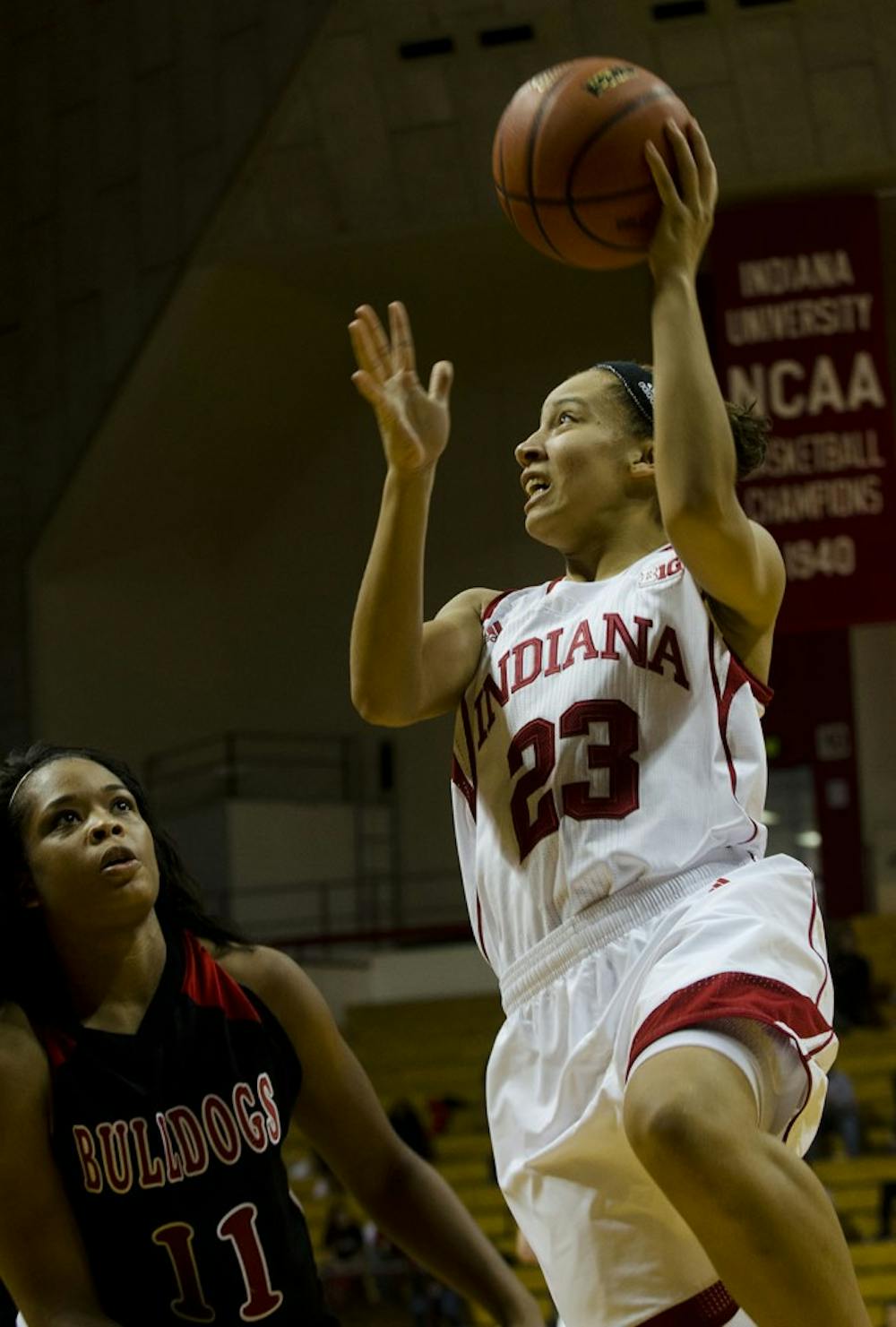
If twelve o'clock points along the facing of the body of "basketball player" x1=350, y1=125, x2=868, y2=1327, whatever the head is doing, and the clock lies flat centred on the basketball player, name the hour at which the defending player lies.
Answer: The defending player is roughly at 1 o'clock from the basketball player.

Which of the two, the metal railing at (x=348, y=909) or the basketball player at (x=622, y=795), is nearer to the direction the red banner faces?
the basketball player

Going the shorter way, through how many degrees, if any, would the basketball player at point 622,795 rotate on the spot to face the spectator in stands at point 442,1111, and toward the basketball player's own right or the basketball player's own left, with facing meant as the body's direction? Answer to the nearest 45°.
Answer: approximately 135° to the basketball player's own right

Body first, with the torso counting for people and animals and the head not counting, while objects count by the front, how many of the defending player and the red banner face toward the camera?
2

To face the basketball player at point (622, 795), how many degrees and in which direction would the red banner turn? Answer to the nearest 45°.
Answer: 0° — it already faces them

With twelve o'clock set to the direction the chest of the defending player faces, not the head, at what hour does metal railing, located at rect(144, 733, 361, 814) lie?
The metal railing is roughly at 6 o'clock from the defending player.

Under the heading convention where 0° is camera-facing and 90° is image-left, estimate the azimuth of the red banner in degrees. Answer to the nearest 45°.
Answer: approximately 0°

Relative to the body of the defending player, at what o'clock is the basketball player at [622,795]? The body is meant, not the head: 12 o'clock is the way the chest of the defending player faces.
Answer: The basketball player is roughly at 9 o'clock from the defending player.

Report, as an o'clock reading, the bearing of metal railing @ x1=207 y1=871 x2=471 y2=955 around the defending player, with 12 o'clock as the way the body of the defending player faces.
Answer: The metal railing is roughly at 6 o'clock from the defending player.
